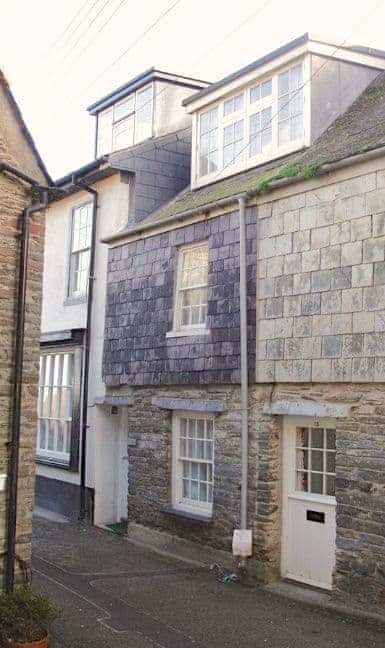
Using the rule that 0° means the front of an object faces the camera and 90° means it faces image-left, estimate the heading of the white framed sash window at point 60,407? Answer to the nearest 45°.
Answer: approximately 45°

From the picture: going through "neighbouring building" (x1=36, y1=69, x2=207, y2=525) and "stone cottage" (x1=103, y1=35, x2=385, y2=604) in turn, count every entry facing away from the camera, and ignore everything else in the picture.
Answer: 0

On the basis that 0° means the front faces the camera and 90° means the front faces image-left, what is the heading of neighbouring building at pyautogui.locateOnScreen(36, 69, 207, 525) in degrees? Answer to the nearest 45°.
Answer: approximately 45°

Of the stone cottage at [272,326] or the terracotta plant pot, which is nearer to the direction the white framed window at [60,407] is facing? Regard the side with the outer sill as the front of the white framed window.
the terracotta plant pot

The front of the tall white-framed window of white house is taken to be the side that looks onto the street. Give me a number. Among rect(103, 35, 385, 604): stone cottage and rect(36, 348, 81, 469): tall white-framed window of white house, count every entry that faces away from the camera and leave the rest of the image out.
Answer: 0

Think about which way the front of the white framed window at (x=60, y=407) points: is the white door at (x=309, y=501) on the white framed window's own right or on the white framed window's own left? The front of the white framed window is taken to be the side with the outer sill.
on the white framed window's own left

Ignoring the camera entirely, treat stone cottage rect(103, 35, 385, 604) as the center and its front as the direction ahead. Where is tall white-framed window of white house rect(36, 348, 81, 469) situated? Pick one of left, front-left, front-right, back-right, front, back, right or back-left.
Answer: right

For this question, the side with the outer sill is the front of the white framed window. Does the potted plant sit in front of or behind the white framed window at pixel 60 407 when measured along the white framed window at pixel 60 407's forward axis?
in front

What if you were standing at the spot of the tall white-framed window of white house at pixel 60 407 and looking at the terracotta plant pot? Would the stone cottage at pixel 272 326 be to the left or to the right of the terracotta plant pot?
left

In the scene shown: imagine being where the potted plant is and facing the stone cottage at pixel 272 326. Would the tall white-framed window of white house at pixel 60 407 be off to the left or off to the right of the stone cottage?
left
